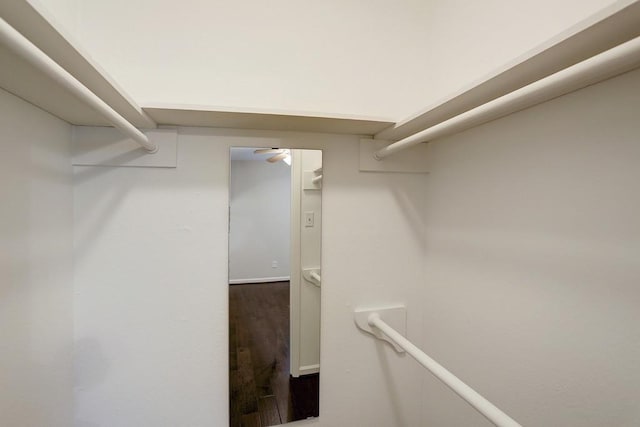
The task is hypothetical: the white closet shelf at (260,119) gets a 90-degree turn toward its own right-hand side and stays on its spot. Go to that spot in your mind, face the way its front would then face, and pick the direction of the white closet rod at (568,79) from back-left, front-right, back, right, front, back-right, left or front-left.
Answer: back-left

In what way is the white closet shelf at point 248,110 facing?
toward the camera
